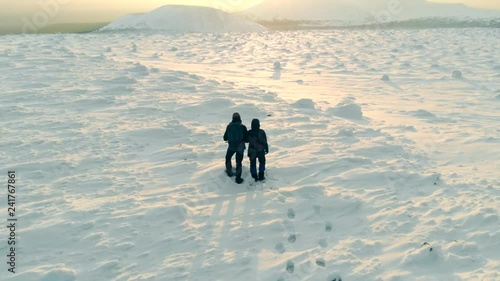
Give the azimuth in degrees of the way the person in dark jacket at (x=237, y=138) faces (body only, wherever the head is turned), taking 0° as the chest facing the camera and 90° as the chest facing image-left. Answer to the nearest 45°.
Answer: approximately 180°

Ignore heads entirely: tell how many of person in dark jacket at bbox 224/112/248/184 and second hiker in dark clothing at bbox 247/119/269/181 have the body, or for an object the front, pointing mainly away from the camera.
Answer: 2

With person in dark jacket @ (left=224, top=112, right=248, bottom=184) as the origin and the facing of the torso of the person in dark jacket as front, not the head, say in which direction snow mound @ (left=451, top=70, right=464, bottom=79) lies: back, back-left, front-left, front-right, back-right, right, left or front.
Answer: front-right

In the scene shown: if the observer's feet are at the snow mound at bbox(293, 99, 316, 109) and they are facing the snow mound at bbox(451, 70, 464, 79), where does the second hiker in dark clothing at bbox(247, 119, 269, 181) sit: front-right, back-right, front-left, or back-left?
back-right

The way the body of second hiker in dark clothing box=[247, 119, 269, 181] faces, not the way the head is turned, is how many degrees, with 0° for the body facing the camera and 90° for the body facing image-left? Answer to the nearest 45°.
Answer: approximately 180°

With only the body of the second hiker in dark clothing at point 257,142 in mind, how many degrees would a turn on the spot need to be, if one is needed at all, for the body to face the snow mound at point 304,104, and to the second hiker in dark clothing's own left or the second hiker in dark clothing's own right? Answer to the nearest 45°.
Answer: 0° — they already face it

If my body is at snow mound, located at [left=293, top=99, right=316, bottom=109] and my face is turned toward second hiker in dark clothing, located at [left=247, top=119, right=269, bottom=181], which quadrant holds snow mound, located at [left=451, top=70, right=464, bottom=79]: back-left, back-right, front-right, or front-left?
back-left

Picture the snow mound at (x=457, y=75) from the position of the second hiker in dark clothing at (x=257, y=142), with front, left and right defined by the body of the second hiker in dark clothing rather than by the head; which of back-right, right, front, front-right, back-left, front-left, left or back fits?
front-right
